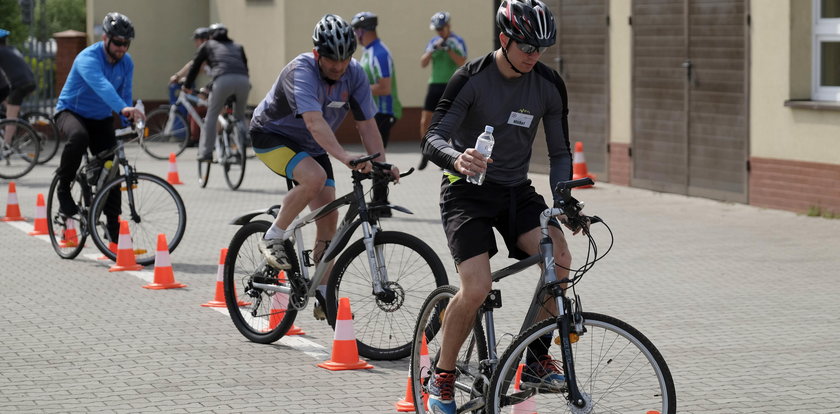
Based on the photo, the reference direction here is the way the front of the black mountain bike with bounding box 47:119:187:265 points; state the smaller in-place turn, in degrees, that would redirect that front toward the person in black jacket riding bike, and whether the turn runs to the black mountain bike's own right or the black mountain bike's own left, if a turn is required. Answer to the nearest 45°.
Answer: approximately 135° to the black mountain bike's own left

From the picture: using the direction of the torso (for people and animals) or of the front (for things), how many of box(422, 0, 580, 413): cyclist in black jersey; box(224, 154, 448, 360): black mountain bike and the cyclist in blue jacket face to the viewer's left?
0

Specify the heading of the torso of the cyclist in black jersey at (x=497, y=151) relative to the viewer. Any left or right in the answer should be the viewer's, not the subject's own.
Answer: facing the viewer and to the right of the viewer

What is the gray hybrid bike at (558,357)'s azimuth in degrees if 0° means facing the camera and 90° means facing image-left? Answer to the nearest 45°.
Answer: approximately 315°

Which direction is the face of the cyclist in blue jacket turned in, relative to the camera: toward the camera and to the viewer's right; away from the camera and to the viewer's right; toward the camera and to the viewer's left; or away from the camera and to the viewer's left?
toward the camera and to the viewer's right
